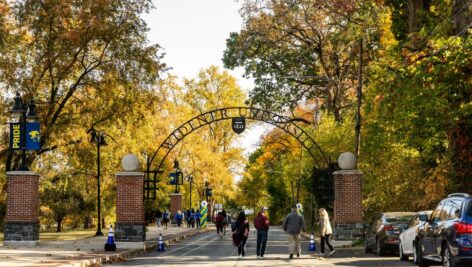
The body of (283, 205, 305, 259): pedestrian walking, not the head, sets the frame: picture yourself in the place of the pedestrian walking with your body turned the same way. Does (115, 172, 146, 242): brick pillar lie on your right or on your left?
on your left

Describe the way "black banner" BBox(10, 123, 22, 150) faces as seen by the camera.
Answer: facing the viewer

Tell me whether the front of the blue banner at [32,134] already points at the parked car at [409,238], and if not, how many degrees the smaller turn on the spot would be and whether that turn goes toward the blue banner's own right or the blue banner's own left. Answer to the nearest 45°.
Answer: approximately 45° to the blue banner's own left

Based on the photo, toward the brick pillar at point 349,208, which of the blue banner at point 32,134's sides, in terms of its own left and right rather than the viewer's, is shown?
left

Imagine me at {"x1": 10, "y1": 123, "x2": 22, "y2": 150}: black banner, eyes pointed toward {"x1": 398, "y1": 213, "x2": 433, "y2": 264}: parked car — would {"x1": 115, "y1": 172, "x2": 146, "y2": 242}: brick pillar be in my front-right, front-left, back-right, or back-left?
front-left

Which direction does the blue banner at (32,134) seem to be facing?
toward the camera

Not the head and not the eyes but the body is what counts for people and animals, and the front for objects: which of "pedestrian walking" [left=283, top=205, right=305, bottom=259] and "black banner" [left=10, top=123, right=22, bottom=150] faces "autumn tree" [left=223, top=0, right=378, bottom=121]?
the pedestrian walking

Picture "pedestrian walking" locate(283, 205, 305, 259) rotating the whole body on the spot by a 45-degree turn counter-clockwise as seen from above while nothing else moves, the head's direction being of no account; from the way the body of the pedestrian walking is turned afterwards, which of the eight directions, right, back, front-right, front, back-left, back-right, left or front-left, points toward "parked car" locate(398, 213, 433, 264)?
back

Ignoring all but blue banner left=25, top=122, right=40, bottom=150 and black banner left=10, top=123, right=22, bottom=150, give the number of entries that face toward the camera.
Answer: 2

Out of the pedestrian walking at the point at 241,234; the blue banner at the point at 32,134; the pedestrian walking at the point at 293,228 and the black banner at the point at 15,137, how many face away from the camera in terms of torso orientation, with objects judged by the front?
2

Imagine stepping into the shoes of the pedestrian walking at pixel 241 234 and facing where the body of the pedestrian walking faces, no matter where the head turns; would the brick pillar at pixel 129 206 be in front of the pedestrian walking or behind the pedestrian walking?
in front

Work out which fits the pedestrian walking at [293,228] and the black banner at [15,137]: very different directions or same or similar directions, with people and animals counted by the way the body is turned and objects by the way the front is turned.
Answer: very different directions
